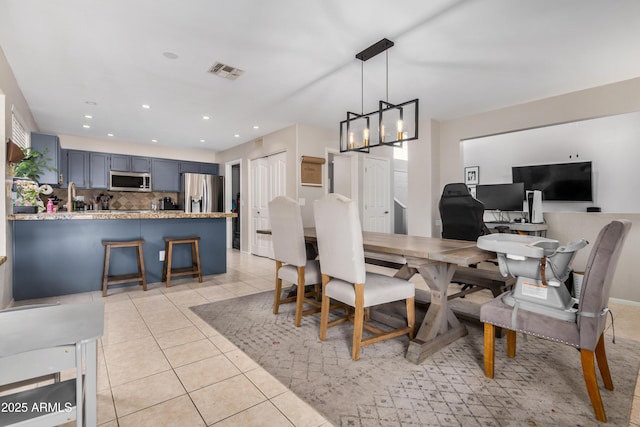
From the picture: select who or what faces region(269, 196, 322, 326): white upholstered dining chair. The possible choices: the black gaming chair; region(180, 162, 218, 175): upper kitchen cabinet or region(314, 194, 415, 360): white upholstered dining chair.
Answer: the upper kitchen cabinet

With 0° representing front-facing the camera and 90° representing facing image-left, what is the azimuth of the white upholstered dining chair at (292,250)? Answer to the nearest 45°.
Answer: approximately 225°

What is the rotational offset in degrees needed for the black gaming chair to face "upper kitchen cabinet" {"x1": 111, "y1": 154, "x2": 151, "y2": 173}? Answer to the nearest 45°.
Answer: approximately 135° to its left

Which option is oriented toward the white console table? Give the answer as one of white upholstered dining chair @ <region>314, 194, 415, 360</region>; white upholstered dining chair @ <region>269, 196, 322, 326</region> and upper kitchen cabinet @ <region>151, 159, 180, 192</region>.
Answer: the upper kitchen cabinet

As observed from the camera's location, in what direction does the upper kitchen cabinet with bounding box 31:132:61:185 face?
facing to the right of the viewer

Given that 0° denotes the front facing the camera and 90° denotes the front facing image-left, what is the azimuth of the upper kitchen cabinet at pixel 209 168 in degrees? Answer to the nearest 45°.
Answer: approximately 315°

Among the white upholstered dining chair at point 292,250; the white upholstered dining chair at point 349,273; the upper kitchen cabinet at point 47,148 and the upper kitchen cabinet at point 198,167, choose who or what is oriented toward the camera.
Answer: the upper kitchen cabinet at point 198,167

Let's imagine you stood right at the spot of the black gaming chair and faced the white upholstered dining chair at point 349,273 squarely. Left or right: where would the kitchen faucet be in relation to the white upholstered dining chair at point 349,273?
right

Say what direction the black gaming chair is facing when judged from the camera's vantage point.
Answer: facing away from the viewer and to the right of the viewer
